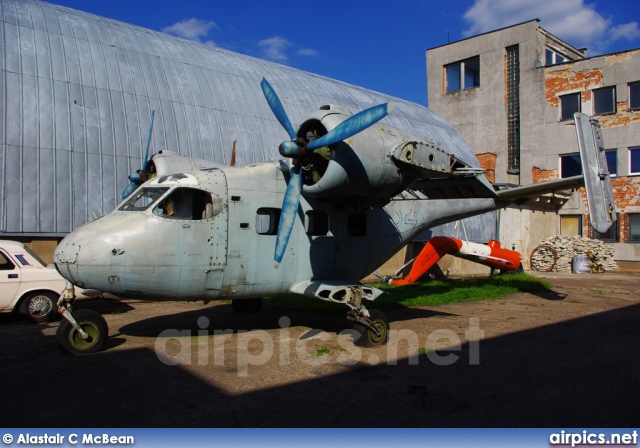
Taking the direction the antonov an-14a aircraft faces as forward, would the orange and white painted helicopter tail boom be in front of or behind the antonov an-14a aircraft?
behind

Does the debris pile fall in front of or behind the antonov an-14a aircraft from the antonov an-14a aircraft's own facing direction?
behind

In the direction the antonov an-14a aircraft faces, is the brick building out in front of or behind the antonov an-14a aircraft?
behind

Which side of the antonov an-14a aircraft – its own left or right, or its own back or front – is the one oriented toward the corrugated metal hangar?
right
